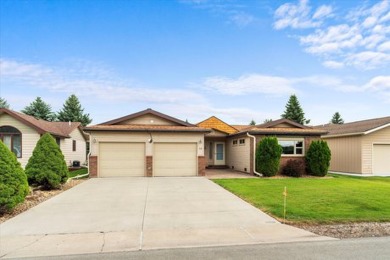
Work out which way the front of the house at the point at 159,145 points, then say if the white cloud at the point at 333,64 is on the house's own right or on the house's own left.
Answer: on the house's own left

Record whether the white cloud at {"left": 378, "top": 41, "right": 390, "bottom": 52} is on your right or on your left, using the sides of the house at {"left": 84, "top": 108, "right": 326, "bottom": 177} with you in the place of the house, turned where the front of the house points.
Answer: on your left

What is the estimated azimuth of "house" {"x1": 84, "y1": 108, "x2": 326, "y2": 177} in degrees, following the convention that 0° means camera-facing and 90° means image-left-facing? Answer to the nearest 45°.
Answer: approximately 0°

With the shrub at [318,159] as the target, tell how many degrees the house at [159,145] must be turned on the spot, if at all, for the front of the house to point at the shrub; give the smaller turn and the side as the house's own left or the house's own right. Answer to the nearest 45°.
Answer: approximately 90° to the house's own left
